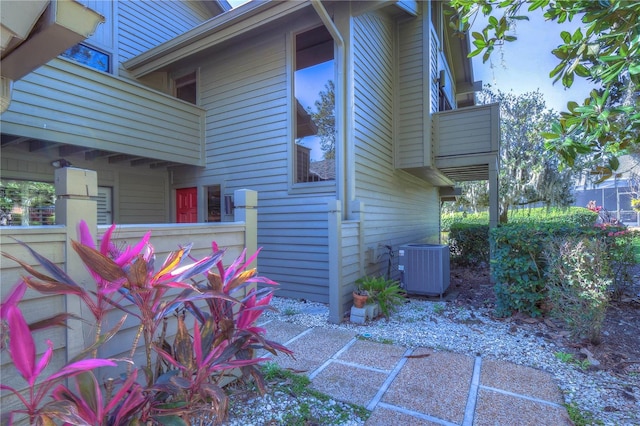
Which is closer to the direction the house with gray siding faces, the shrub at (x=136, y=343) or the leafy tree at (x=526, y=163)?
the shrub

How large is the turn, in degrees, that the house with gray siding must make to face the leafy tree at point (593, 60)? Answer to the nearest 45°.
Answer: approximately 90° to its left

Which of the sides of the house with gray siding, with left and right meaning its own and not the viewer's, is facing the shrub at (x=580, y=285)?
left

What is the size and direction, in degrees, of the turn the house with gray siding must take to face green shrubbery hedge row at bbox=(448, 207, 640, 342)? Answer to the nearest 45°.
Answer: approximately 90° to its left

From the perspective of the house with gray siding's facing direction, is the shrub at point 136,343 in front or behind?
in front

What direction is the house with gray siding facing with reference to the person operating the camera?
facing the viewer and to the left of the viewer

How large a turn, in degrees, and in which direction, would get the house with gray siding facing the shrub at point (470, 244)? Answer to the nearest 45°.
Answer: approximately 135° to its left

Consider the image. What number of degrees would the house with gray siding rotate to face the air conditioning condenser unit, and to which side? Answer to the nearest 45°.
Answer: approximately 135° to its left
